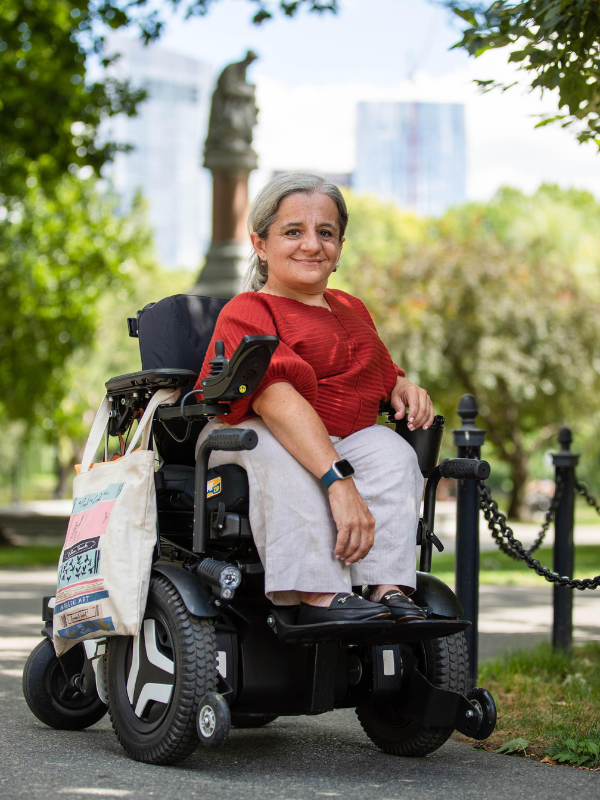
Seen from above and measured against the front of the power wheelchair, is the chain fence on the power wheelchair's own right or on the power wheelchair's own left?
on the power wheelchair's own left

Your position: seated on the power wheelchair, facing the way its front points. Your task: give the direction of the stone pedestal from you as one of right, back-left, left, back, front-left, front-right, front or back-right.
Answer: back-left

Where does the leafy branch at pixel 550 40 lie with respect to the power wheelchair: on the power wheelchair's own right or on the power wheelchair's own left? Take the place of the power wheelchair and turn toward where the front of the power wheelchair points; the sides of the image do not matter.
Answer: on the power wheelchair's own left

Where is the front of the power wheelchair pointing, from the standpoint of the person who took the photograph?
facing the viewer and to the right of the viewer

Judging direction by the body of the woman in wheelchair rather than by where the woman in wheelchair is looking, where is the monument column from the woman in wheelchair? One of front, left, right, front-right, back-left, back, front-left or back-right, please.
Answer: back-left

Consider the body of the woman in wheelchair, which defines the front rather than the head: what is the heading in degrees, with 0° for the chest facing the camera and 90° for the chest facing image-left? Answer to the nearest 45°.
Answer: approximately 315°

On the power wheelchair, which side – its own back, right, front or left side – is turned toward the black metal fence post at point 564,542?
left
